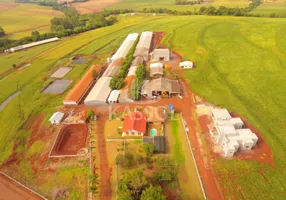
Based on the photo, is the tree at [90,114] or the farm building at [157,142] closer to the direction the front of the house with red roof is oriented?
the farm building

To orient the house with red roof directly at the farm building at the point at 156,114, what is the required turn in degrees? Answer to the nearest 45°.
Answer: approximately 135° to its left

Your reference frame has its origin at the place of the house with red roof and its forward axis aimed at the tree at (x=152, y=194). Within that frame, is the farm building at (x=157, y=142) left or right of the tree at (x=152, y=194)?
left

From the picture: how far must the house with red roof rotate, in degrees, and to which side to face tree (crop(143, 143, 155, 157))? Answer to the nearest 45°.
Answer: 0° — it already faces it

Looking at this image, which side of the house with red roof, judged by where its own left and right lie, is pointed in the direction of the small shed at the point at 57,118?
right

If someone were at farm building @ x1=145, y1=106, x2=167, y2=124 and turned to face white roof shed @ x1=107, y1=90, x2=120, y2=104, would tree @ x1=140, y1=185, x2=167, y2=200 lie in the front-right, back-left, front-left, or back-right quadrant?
back-left

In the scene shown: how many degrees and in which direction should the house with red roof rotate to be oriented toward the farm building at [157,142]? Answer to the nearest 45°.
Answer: approximately 45° to its left

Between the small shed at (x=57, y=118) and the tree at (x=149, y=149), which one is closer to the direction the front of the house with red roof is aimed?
the tree

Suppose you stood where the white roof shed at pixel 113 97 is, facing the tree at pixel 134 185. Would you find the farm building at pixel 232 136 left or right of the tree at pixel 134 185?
left

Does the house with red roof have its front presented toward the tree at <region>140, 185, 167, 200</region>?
yes

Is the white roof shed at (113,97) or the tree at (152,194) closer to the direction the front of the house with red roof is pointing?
the tree

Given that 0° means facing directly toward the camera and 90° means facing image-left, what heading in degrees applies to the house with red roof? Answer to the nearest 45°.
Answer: approximately 0°

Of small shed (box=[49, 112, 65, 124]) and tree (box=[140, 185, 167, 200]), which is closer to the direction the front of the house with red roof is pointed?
the tree
